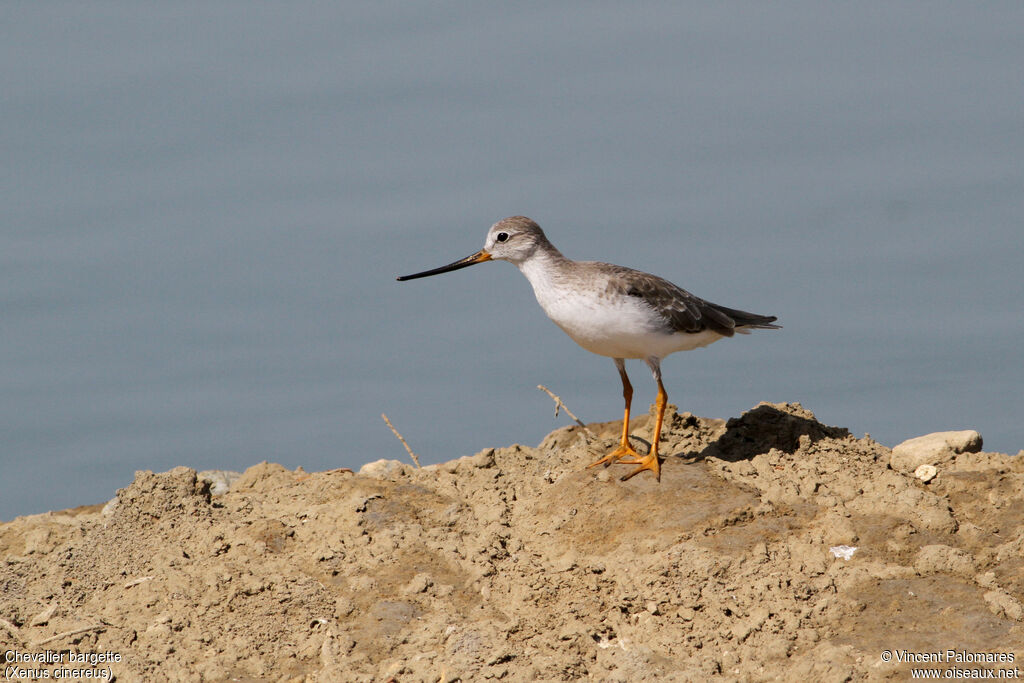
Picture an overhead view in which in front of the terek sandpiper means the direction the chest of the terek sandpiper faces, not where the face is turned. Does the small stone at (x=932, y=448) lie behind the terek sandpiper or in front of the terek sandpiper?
behind

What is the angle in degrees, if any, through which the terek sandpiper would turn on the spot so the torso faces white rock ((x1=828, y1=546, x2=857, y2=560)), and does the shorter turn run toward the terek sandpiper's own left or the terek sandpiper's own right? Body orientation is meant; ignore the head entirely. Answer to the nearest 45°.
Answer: approximately 135° to the terek sandpiper's own left

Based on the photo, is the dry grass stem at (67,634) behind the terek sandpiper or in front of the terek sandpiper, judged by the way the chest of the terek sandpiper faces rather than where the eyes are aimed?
in front

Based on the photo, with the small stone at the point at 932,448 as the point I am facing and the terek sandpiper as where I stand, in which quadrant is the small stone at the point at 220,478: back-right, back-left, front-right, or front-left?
back-left

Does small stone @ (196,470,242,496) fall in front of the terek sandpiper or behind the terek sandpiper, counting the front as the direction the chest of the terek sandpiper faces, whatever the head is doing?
in front

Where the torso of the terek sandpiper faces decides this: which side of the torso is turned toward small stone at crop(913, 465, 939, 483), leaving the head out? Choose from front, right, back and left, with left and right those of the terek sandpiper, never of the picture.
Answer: back

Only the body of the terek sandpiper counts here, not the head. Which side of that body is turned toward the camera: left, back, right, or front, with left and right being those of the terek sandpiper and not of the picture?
left
